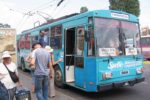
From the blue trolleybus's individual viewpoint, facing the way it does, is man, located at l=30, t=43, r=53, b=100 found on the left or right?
on its right

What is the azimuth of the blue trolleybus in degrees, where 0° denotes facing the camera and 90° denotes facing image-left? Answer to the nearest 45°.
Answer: approximately 315°

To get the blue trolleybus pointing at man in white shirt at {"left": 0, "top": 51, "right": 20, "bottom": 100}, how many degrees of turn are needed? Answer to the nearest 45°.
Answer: approximately 90° to its right
